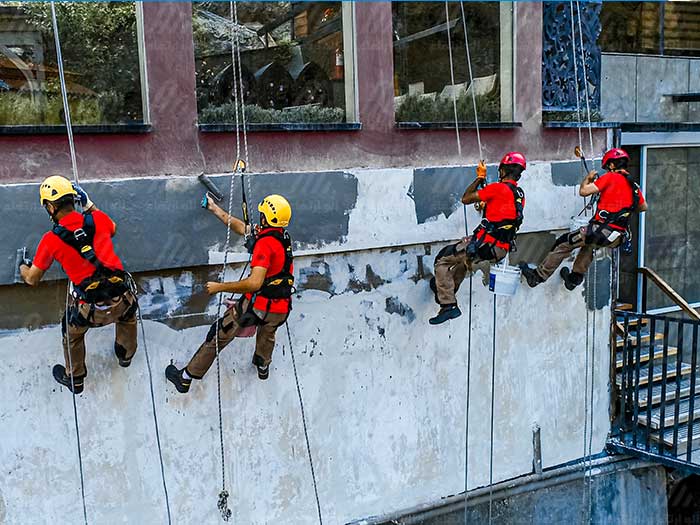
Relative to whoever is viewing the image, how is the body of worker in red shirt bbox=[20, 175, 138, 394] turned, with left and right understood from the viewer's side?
facing away from the viewer and to the left of the viewer

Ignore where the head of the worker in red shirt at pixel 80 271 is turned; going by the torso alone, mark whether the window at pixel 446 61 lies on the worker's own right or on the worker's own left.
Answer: on the worker's own right

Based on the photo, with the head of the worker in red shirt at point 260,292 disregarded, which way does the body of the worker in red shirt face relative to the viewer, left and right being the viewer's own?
facing away from the viewer and to the left of the viewer

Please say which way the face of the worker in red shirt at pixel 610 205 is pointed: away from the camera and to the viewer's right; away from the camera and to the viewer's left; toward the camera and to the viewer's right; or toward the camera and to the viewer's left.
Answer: away from the camera and to the viewer's left

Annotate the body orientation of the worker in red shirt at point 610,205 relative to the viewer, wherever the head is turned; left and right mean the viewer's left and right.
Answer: facing away from the viewer and to the left of the viewer

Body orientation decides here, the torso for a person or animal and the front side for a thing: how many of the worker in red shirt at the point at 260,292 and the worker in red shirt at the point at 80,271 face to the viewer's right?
0

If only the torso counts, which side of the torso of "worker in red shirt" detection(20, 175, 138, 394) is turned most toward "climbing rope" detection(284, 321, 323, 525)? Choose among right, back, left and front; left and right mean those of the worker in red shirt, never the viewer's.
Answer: right

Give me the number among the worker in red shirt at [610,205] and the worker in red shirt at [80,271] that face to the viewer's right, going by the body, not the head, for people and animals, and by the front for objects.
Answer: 0

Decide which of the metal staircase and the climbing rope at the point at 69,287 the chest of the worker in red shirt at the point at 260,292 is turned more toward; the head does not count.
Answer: the climbing rope

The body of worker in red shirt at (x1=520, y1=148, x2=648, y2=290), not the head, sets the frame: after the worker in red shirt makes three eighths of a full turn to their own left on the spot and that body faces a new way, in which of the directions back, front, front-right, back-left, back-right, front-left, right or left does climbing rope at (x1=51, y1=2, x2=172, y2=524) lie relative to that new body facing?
front-right

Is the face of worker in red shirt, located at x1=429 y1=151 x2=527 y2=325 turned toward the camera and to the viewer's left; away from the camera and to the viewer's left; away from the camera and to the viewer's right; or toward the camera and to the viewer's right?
away from the camera and to the viewer's left
